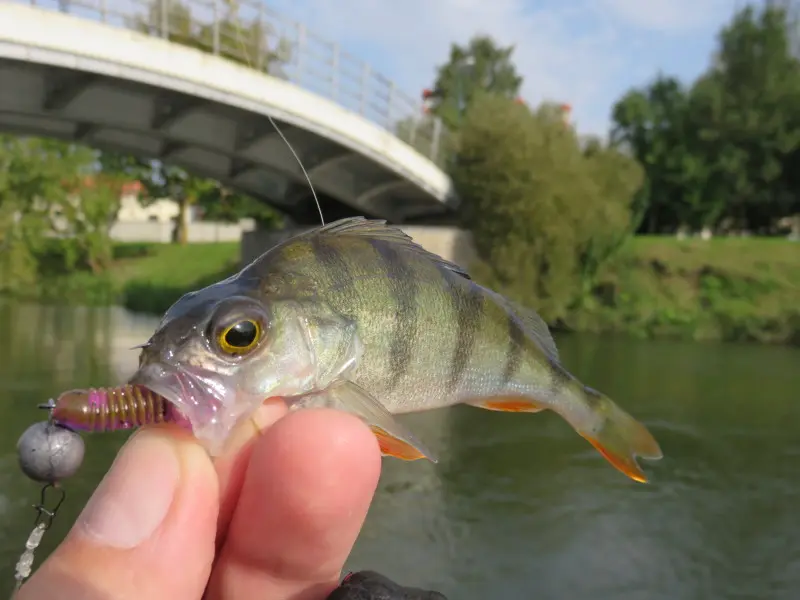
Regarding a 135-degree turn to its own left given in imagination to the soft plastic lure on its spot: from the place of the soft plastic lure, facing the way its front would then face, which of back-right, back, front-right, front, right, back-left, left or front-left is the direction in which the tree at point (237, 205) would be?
back-left

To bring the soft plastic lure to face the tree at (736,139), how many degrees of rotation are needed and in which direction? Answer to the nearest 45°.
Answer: approximately 135° to its right

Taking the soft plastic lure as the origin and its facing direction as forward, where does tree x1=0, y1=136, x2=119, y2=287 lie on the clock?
The tree is roughly at 3 o'clock from the soft plastic lure.

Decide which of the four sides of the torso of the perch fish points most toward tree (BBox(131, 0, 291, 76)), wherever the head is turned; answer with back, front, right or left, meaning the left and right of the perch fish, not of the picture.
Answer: right

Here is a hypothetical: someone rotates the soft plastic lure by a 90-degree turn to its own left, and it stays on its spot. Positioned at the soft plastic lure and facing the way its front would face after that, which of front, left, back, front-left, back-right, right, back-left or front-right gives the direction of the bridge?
back

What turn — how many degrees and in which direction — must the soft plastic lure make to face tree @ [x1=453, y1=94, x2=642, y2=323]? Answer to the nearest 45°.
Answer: approximately 135° to its right

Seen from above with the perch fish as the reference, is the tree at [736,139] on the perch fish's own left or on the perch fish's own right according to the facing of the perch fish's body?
on the perch fish's own right

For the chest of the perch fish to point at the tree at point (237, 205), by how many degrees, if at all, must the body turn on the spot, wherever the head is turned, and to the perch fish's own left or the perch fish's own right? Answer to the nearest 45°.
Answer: approximately 90° to the perch fish's own right

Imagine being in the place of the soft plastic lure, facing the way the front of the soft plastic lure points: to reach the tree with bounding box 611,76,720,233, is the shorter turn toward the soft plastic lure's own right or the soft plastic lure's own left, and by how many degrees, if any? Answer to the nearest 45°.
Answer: approximately 135° to the soft plastic lure's own right

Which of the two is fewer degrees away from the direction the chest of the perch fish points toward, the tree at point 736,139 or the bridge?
the bridge

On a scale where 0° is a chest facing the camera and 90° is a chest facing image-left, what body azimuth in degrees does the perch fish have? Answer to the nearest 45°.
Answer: approximately 90°

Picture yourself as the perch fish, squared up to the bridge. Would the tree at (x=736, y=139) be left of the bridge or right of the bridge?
right

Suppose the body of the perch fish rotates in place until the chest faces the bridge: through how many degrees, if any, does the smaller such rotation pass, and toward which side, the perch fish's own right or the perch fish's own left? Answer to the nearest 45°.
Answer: approximately 90° to the perch fish's own right

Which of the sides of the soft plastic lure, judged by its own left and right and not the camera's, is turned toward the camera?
left
